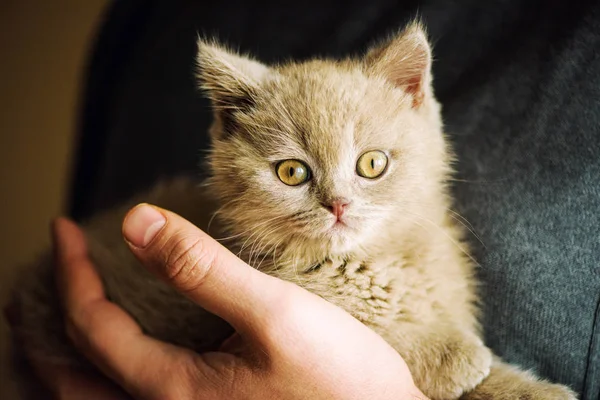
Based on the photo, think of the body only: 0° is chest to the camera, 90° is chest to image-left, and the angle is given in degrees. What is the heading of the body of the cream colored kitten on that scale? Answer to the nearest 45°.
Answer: approximately 315°
